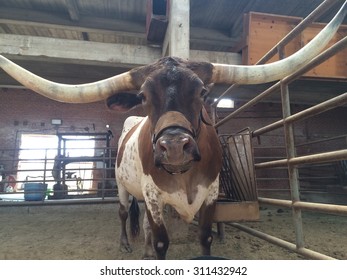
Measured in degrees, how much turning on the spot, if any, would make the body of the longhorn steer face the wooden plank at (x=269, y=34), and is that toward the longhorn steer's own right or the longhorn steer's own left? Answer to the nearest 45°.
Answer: approximately 135° to the longhorn steer's own left

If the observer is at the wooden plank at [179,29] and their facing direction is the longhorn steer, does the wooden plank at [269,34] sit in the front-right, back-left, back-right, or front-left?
back-left

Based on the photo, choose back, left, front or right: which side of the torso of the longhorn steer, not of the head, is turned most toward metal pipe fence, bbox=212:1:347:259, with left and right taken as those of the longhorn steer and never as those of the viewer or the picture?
left

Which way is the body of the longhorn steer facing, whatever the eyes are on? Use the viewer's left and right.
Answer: facing the viewer
